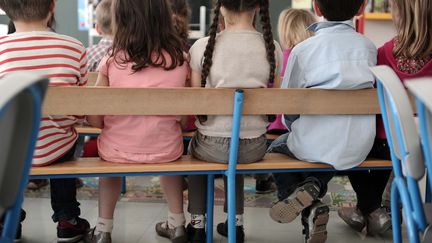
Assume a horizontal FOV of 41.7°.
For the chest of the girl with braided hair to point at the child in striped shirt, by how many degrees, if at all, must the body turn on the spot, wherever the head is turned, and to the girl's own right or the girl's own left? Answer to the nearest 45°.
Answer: approximately 90° to the girl's own left

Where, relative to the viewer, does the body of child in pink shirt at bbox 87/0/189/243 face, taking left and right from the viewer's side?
facing away from the viewer

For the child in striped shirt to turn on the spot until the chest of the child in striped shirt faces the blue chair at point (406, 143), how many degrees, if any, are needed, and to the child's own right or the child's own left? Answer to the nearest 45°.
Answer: approximately 135° to the child's own right

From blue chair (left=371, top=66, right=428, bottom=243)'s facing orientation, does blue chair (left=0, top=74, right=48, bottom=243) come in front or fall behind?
behind

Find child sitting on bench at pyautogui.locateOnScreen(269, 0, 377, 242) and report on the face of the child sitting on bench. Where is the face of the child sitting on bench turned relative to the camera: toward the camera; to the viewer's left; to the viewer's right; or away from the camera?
away from the camera

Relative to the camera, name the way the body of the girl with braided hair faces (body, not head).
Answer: away from the camera

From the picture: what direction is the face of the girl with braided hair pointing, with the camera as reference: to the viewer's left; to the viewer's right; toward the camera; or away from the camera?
away from the camera

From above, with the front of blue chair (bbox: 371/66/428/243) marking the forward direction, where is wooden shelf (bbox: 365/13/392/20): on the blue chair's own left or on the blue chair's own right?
on the blue chair's own left

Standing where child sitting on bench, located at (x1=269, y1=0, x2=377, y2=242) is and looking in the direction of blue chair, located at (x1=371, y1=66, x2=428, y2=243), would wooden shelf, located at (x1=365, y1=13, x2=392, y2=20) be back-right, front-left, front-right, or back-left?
back-left

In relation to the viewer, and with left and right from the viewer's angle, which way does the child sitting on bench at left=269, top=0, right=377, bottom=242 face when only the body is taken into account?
facing away from the viewer

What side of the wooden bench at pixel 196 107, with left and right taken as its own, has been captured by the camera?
back

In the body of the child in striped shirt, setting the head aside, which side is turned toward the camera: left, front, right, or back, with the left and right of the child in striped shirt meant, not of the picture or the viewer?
back
